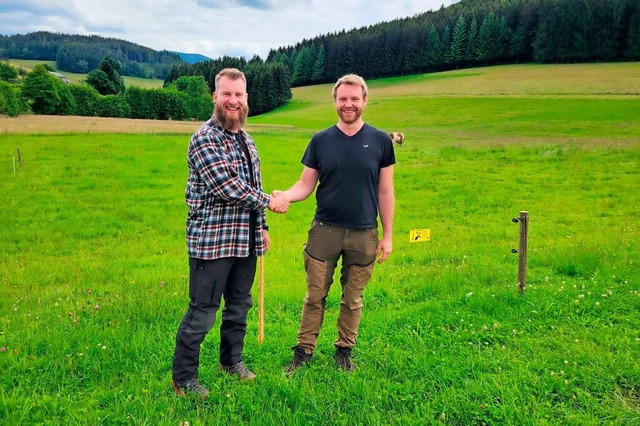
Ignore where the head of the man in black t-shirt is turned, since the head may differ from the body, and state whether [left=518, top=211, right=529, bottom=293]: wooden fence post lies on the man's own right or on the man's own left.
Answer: on the man's own left

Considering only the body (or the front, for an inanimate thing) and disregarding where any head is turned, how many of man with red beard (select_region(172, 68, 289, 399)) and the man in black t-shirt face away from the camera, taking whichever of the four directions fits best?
0

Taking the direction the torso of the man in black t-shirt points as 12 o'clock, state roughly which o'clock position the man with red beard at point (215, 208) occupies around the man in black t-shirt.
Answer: The man with red beard is roughly at 2 o'clock from the man in black t-shirt.

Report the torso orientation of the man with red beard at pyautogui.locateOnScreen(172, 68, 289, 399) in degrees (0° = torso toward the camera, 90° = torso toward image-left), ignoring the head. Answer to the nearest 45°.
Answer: approximately 315°

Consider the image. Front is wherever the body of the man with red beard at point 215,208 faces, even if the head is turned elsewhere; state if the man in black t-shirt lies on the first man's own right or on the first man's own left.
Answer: on the first man's own left

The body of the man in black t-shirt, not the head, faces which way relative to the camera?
toward the camera
